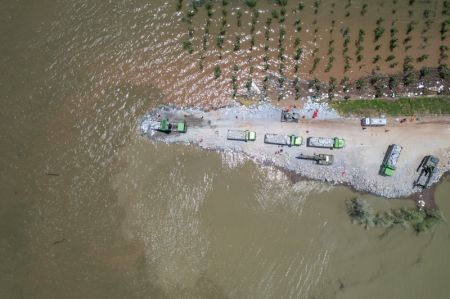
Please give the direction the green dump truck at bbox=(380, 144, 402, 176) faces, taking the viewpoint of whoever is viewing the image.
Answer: facing the viewer

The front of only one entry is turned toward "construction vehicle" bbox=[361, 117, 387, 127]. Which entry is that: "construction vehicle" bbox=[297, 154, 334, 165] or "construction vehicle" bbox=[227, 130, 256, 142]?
"construction vehicle" bbox=[227, 130, 256, 142]

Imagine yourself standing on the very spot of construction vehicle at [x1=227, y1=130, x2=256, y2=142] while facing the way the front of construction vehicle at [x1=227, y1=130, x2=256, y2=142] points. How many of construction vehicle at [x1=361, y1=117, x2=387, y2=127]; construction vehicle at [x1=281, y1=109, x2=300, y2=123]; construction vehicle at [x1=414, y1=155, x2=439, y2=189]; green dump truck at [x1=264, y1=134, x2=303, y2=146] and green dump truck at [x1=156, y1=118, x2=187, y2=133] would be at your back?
1

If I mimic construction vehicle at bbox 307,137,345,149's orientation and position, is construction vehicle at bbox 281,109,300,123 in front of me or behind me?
behind

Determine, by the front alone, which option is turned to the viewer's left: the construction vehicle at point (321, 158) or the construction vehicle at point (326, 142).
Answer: the construction vehicle at point (321, 158)

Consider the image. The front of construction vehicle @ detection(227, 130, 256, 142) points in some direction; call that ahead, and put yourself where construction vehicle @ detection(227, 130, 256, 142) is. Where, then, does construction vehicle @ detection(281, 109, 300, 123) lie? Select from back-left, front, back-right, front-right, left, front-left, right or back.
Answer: front

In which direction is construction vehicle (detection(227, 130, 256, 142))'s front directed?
to the viewer's right

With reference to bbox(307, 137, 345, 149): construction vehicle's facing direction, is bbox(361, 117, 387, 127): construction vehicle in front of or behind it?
in front

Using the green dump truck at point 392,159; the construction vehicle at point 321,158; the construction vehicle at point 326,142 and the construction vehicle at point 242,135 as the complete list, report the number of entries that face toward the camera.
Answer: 1

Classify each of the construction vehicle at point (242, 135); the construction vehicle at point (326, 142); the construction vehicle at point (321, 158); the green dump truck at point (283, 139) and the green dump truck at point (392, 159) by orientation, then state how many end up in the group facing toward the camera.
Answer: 1

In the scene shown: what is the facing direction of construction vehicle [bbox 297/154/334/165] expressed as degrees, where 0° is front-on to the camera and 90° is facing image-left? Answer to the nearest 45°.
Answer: approximately 90°

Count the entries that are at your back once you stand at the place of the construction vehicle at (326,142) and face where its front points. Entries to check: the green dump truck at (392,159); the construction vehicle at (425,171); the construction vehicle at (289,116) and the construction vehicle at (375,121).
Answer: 1

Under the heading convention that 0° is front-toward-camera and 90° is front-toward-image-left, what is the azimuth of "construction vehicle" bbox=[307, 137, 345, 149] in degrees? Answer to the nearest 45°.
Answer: approximately 270°

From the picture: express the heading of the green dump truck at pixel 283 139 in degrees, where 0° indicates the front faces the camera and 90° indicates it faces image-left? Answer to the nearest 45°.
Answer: approximately 270°

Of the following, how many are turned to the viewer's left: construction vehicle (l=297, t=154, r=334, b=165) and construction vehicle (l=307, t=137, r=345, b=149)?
1
